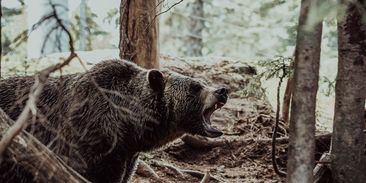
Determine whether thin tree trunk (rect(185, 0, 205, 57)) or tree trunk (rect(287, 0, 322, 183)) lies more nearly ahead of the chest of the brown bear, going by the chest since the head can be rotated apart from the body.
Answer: the tree trunk

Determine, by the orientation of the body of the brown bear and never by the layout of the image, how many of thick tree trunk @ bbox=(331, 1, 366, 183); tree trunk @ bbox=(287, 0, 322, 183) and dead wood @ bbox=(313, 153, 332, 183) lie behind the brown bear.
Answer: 0

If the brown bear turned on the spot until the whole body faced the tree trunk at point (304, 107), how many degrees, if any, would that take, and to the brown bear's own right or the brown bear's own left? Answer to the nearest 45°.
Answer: approximately 45° to the brown bear's own right

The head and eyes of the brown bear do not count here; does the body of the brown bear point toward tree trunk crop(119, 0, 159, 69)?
no

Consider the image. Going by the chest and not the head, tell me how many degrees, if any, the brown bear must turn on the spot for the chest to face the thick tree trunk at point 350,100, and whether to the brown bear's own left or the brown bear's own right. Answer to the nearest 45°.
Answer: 0° — it already faces it

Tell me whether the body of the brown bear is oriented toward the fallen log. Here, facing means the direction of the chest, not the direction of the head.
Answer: no

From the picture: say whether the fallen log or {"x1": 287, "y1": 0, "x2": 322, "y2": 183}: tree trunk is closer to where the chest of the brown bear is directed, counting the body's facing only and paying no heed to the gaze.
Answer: the tree trunk

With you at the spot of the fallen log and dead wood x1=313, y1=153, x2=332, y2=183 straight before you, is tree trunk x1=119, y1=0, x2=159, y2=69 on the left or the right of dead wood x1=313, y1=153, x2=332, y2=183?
left

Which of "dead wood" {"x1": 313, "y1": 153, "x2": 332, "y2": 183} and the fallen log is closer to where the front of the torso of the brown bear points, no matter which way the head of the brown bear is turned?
the dead wood

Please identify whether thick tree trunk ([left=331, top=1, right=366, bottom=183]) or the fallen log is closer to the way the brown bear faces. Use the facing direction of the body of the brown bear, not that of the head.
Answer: the thick tree trunk

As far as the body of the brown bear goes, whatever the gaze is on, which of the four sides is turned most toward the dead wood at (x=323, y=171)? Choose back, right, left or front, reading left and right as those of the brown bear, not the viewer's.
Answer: front

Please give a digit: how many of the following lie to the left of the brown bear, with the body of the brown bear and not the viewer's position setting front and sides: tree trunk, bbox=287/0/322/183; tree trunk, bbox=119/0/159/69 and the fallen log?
1

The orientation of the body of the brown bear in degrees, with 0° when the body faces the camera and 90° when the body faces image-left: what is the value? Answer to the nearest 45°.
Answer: approximately 270°

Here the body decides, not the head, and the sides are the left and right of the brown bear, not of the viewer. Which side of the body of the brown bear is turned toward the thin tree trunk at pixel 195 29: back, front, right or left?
left
